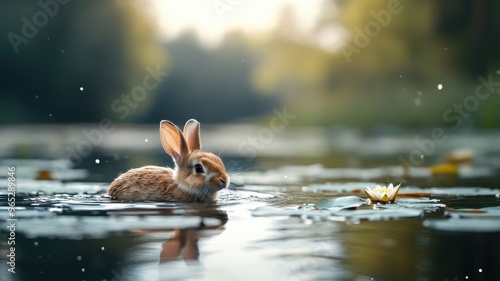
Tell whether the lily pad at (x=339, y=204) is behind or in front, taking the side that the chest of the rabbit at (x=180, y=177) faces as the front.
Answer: in front

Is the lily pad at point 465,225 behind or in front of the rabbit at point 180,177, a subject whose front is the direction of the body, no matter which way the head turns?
in front

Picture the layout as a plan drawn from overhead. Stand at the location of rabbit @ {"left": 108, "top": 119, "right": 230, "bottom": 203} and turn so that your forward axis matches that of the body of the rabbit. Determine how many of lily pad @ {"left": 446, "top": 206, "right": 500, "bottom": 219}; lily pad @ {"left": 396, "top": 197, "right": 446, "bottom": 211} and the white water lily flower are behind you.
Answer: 0

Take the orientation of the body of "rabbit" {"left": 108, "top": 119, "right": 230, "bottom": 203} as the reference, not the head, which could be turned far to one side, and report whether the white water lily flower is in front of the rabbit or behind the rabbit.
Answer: in front

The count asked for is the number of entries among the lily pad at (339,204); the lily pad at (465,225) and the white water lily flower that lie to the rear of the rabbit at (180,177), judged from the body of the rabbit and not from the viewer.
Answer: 0

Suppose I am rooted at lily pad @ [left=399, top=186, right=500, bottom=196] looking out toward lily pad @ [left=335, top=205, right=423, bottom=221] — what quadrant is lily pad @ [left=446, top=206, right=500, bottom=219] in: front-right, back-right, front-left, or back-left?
front-left

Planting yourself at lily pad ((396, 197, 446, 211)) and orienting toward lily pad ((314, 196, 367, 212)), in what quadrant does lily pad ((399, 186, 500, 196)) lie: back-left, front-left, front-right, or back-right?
back-right

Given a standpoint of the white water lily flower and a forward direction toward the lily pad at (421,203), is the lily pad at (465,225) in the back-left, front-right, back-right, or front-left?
front-right

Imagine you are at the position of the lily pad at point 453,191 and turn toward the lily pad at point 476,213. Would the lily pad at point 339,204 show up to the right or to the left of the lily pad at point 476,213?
right

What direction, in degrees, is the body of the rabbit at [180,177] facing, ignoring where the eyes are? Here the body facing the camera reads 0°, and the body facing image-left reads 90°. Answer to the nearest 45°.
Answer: approximately 270°

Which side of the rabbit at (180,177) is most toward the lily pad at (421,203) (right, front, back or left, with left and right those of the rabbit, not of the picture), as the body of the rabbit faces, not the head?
front

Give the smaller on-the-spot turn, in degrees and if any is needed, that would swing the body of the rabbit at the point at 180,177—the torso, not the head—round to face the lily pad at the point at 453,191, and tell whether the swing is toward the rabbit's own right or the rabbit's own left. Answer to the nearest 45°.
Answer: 0° — it already faces it

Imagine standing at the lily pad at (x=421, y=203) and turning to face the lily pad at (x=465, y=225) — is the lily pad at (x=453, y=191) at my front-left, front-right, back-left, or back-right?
back-left

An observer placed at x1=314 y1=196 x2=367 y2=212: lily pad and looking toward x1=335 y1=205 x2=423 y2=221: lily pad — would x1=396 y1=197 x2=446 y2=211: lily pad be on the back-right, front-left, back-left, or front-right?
front-left
